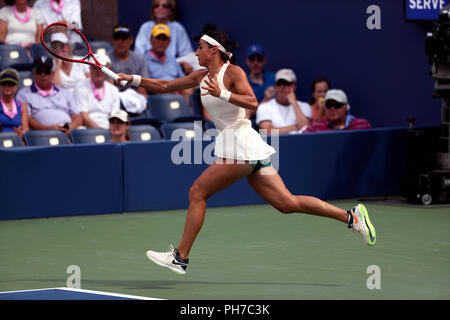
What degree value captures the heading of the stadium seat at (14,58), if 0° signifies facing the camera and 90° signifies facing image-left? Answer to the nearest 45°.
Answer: approximately 0°

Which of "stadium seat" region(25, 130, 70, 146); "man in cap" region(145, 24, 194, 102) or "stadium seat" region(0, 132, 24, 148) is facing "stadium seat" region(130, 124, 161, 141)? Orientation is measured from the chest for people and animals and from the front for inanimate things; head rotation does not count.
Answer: the man in cap

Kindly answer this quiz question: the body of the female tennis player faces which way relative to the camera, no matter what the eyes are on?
to the viewer's left

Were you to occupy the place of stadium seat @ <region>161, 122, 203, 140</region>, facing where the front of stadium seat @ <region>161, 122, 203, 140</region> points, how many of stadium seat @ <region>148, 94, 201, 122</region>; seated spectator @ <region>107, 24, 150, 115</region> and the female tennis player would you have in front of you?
1

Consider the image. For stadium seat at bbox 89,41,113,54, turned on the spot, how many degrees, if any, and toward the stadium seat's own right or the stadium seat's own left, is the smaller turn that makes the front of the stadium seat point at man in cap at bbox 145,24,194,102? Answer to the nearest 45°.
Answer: approximately 45° to the stadium seat's own left

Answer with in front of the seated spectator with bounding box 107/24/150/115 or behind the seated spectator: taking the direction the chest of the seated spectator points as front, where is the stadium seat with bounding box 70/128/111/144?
in front

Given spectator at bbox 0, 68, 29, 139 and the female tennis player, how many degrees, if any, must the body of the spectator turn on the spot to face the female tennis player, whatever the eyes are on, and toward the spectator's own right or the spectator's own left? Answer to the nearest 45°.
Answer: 0° — they already face them

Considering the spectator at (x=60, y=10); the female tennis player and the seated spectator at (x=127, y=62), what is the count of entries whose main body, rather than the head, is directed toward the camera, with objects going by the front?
2

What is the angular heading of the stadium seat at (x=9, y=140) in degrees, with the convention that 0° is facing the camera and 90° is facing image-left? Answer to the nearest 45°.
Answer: approximately 0°

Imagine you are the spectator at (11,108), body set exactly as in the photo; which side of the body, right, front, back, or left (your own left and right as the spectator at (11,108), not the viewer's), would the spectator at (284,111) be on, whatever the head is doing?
left
